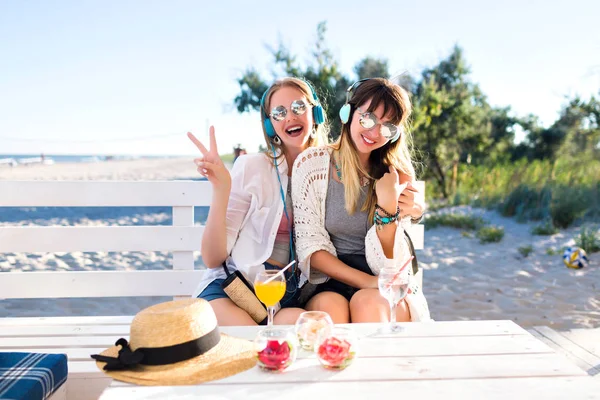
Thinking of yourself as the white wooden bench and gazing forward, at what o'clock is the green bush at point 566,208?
The green bush is roughly at 8 o'clock from the white wooden bench.

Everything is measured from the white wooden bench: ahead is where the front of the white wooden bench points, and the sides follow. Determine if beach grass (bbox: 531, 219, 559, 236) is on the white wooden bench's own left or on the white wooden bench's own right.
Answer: on the white wooden bench's own left

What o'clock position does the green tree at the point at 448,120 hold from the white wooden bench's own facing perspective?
The green tree is roughly at 7 o'clock from the white wooden bench.

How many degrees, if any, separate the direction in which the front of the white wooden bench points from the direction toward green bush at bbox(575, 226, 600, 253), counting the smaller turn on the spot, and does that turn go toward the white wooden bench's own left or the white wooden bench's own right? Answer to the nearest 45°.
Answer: approximately 135° to the white wooden bench's own left

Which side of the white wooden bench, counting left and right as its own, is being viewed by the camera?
front

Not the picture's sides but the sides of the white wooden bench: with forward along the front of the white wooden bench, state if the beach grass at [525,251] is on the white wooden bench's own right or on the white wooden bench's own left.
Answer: on the white wooden bench's own left

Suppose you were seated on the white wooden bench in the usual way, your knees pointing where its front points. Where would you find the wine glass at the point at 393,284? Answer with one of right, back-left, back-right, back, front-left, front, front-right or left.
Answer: front-left

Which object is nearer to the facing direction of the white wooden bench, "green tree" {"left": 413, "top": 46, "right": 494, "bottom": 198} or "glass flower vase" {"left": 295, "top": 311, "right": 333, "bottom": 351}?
the glass flower vase

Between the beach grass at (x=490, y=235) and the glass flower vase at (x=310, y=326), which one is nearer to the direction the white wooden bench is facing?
the glass flower vase

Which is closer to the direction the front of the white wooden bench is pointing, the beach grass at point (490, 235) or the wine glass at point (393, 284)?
the wine glass

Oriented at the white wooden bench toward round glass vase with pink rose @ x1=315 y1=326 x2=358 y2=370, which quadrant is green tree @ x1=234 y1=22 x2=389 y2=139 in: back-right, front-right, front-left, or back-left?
back-left

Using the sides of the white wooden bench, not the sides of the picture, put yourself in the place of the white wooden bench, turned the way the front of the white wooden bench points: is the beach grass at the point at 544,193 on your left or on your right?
on your left
